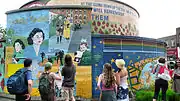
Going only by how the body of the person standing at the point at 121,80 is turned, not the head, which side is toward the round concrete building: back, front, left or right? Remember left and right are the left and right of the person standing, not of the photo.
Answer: front

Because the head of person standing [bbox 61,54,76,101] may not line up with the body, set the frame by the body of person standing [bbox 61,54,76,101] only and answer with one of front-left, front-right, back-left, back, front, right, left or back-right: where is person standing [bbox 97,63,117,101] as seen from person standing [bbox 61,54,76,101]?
back-right

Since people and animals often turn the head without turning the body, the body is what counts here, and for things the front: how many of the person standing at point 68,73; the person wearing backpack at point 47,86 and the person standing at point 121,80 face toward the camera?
0

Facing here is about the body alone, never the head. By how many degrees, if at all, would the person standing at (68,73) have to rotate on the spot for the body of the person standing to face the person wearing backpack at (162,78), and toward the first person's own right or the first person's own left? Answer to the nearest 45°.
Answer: approximately 90° to the first person's own right

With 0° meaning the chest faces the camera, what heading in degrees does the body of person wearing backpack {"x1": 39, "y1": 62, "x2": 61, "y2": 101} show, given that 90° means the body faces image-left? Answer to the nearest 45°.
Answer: approximately 225°

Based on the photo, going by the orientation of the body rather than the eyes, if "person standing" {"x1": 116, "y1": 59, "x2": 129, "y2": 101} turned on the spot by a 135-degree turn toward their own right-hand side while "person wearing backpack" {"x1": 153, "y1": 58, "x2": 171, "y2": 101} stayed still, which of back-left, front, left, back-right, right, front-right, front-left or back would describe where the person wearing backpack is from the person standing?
front-left

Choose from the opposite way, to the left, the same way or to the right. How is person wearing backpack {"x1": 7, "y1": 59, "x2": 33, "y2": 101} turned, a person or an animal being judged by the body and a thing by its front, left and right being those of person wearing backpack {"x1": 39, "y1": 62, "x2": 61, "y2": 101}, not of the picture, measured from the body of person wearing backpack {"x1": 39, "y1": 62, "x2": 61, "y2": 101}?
the same way

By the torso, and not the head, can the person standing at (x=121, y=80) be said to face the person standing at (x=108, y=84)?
no

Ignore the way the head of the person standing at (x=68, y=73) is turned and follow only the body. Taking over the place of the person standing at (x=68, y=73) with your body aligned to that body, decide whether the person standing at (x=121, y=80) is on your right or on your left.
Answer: on your right

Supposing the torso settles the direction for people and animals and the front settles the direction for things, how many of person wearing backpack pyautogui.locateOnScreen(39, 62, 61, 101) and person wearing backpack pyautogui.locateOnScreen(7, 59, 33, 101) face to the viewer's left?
0

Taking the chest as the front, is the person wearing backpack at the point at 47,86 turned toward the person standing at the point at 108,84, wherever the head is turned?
no

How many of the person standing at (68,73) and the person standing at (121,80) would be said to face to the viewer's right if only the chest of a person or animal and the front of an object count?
0

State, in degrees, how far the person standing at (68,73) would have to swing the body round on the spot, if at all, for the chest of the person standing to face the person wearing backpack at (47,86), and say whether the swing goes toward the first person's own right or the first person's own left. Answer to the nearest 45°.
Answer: approximately 135° to the first person's own left

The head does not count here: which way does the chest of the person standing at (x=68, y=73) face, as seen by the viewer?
away from the camera

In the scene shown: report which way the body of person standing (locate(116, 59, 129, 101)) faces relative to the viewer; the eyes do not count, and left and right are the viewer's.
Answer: facing away from the viewer and to the left of the viewer

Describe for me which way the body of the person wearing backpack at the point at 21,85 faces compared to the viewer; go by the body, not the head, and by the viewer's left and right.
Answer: facing away from the viewer and to the right of the viewer
